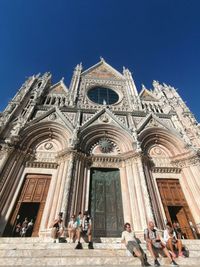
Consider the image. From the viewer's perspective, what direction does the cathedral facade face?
toward the camera

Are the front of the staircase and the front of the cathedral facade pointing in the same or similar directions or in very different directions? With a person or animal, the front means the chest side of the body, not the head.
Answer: same or similar directions

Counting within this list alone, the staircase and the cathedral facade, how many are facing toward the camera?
2

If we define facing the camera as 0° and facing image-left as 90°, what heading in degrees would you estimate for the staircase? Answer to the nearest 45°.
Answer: approximately 0°
